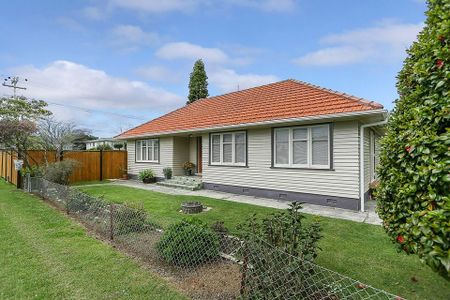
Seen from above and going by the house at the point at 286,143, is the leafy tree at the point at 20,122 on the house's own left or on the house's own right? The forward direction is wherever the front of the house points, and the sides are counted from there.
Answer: on the house's own right

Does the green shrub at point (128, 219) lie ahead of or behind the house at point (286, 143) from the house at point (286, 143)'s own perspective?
ahead

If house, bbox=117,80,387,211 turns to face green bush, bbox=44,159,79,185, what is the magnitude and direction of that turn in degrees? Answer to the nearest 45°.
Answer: approximately 45° to its right

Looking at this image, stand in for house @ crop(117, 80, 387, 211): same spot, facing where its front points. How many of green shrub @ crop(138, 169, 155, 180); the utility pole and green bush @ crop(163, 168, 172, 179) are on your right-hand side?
3

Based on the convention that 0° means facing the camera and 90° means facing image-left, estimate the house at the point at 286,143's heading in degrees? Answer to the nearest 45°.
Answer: approximately 45°

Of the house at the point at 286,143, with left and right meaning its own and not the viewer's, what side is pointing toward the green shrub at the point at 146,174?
right

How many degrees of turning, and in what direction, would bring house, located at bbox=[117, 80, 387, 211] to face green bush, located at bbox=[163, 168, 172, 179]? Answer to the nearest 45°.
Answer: approximately 90° to its right

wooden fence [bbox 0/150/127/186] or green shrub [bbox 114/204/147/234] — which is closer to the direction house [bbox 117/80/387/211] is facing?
the green shrub

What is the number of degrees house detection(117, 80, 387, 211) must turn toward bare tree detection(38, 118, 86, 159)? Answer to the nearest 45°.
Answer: approximately 45° to its right
